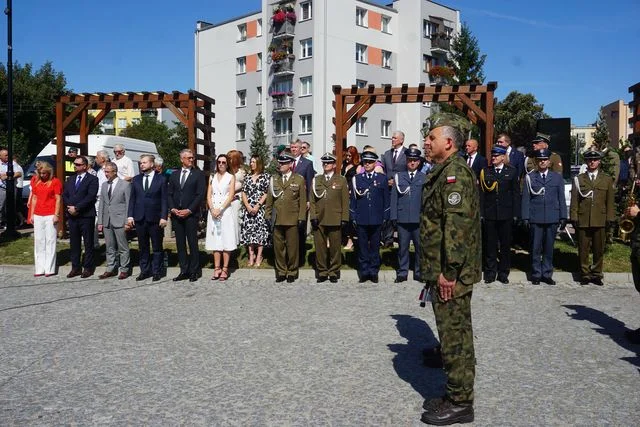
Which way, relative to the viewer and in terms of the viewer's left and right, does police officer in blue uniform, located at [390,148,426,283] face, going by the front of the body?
facing the viewer

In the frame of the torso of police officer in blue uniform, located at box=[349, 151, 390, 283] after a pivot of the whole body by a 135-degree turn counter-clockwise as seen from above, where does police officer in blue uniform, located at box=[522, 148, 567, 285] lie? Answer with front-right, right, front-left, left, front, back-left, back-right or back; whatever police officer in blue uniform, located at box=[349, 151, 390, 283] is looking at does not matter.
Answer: front-right

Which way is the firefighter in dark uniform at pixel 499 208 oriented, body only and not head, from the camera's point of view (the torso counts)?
toward the camera

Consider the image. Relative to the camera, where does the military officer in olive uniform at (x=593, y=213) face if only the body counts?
toward the camera

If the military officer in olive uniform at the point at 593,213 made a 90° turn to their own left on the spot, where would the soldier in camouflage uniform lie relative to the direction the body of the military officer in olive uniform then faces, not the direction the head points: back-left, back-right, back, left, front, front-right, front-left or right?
right

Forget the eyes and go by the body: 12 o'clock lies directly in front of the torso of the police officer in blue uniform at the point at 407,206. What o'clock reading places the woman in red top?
The woman in red top is roughly at 3 o'clock from the police officer in blue uniform.

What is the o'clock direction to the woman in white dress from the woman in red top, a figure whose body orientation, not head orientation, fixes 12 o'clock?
The woman in white dress is roughly at 10 o'clock from the woman in red top.

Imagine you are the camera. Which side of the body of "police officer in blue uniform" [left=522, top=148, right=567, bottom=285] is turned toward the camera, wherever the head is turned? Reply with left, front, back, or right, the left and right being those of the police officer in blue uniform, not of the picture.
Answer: front

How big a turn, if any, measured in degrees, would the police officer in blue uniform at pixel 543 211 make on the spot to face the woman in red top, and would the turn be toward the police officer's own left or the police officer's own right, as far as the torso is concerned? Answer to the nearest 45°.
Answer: approximately 90° to the police officer's own right

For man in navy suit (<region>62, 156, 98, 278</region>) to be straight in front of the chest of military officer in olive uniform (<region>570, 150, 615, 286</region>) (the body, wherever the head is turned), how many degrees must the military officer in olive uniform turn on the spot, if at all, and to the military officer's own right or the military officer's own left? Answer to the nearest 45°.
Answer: approximately 90° to the military officer's own right
